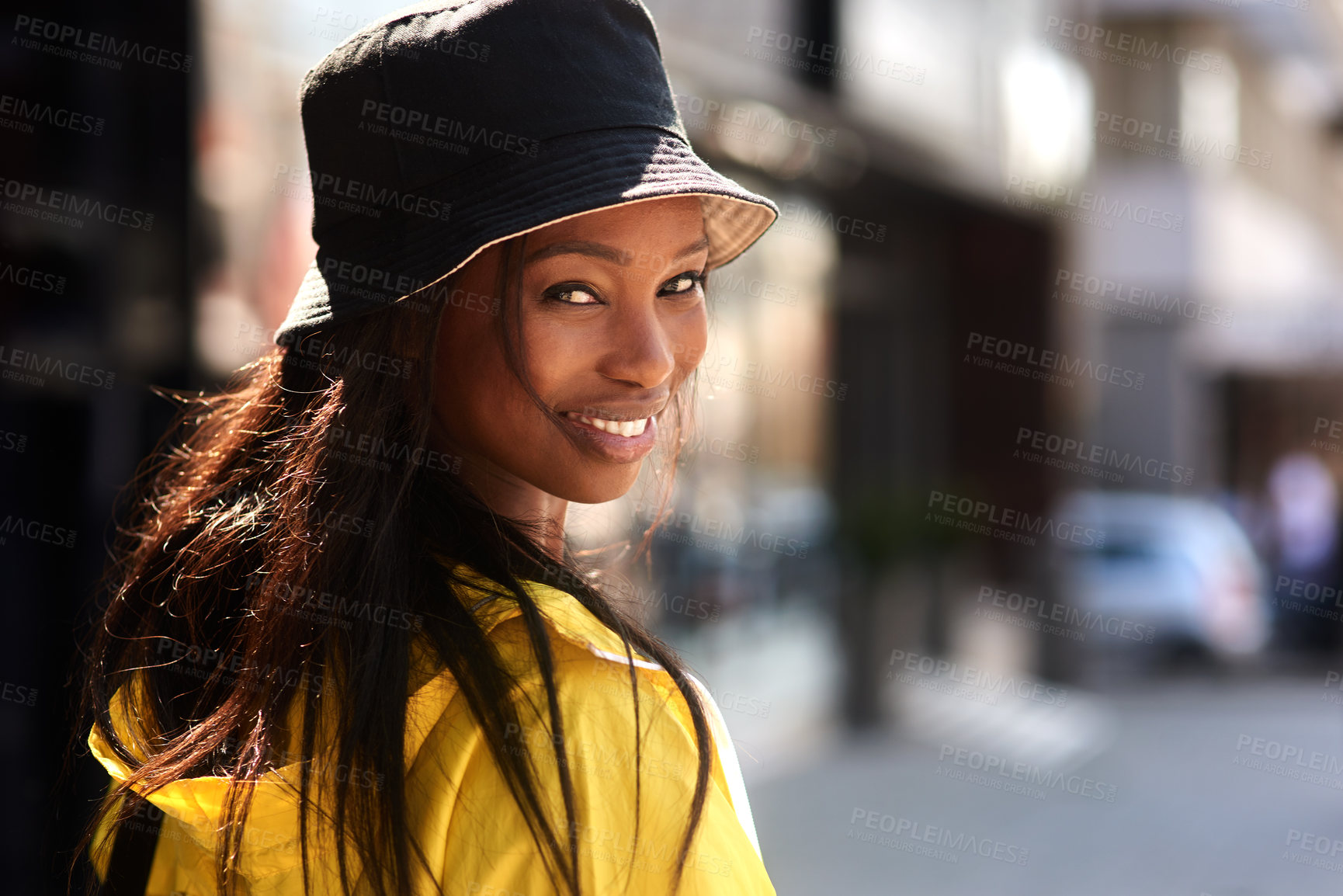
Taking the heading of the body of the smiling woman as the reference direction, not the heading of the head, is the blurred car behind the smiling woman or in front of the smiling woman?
in front
